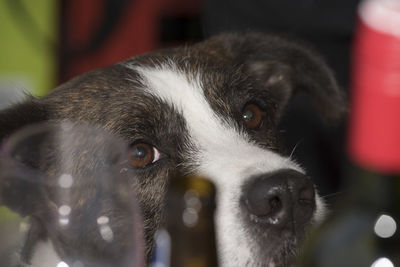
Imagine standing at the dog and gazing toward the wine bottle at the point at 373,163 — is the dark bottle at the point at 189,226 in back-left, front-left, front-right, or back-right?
front-right

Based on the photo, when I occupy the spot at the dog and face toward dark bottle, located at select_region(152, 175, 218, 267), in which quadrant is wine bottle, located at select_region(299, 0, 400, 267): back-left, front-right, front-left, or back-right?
front-left
